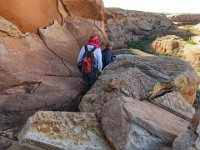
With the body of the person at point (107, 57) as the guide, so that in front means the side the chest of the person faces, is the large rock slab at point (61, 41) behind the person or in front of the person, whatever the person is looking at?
behind

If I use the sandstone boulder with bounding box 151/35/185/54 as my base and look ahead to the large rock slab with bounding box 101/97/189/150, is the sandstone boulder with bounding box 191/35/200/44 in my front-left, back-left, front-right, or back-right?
back-left

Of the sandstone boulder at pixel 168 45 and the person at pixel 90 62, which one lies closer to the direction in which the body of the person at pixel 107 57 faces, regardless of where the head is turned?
the sandstone boulder

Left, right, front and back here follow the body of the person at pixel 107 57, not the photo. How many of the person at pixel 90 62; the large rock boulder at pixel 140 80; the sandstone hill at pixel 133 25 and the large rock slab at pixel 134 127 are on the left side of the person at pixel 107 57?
1
